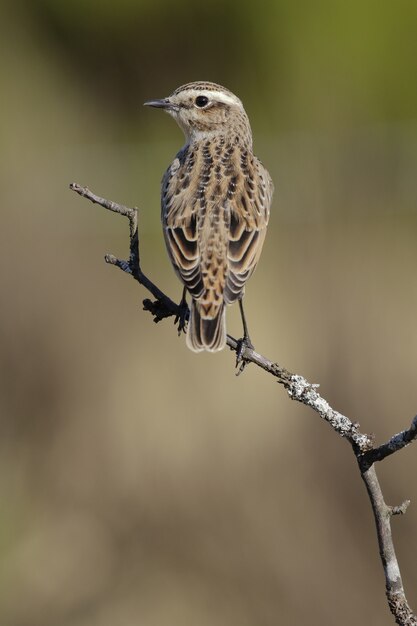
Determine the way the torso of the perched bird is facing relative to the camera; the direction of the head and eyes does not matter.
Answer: away from the camera
